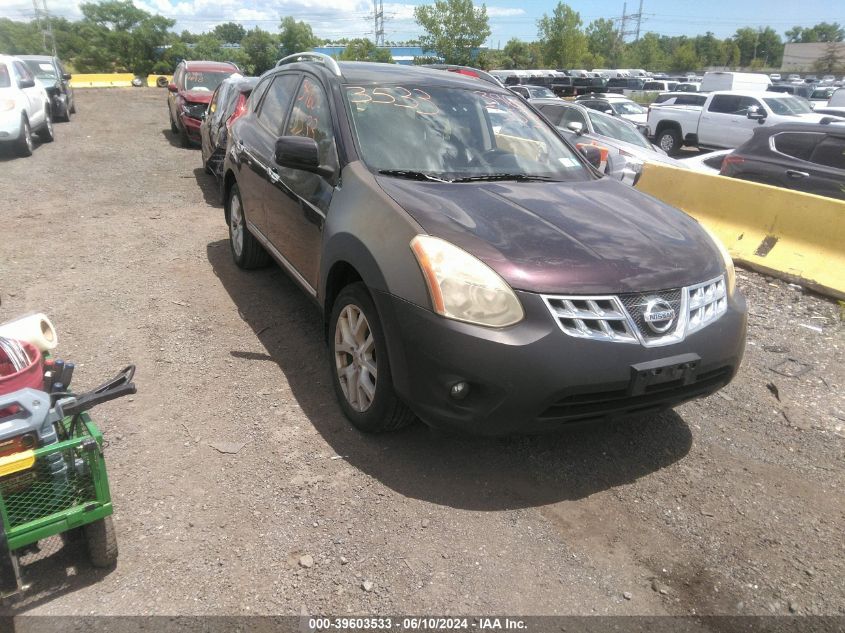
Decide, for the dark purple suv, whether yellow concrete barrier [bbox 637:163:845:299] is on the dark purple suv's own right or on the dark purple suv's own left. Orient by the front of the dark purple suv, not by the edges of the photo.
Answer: on the dark purple suv's own left

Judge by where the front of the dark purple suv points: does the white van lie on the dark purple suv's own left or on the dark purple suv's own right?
on the dark purple suv's own left

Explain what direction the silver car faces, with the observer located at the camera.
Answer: facing the viewer and to the right of the viewer

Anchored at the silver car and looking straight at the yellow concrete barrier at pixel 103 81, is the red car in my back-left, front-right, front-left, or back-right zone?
front-left

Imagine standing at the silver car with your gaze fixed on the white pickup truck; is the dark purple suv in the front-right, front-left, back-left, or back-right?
back-right

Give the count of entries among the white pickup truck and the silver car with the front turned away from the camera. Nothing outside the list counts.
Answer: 0

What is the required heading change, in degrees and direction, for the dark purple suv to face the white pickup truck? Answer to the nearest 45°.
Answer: approximately 135° to its left

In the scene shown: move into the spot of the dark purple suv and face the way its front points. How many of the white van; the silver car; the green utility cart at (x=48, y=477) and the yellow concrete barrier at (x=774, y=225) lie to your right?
1

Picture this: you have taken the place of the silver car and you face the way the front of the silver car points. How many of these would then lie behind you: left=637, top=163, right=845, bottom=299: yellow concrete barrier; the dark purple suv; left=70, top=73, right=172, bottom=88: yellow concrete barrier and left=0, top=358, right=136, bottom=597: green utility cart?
1

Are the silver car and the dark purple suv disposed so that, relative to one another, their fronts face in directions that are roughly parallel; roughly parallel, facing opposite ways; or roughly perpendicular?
roughly parallel

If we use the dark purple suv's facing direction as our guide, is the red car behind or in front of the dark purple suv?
behind

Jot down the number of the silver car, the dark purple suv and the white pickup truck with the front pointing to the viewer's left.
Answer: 0

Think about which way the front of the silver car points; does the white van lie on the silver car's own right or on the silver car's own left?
on the silver car's own left
